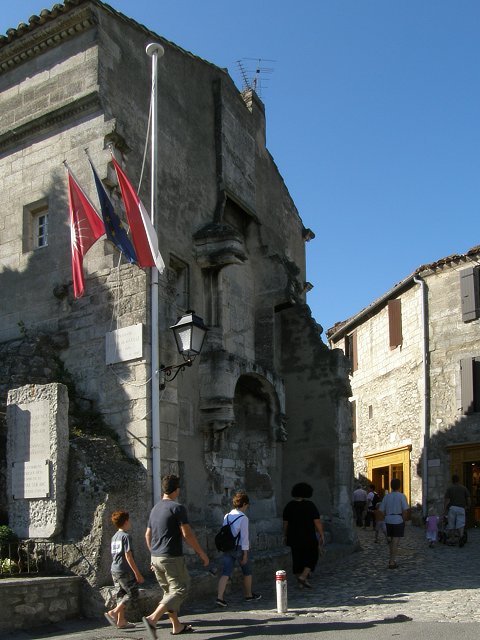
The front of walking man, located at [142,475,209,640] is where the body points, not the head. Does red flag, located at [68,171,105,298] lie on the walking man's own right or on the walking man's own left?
on the walking man's own left

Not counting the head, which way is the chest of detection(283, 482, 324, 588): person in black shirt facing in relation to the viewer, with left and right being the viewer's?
facing away from the viewer

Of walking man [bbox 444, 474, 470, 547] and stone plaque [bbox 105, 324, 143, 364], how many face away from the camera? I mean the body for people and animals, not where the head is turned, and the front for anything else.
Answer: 1

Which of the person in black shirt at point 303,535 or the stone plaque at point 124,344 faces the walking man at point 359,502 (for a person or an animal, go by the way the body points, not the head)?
the person in black shirt

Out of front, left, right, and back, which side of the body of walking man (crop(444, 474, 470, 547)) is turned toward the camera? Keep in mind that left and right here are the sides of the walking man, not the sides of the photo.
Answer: back

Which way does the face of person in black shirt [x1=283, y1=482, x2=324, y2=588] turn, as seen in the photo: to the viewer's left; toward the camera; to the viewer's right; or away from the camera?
away from the camera

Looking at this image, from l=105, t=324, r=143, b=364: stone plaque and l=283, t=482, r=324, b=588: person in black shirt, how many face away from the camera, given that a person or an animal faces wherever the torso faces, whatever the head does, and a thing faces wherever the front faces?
1

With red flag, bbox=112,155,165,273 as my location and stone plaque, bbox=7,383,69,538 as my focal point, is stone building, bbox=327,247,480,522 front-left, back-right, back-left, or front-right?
back-right
